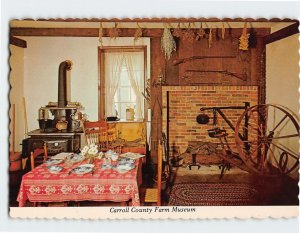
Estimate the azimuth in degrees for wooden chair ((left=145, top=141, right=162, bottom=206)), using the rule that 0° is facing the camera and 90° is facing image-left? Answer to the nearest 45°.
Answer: approximately 90°

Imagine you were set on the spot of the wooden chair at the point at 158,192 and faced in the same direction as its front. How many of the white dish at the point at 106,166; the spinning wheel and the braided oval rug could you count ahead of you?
1

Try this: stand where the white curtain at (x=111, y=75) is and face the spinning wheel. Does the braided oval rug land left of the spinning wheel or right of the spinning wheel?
right

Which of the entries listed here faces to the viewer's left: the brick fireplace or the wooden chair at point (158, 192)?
the wooden chair

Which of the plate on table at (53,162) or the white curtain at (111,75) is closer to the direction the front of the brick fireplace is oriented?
the plate on table

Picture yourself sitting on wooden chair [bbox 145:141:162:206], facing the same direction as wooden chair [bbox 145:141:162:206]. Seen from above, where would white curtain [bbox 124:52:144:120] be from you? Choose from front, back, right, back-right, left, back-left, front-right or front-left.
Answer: right

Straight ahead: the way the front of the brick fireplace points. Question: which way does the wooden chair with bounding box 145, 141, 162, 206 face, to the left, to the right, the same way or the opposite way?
to the right

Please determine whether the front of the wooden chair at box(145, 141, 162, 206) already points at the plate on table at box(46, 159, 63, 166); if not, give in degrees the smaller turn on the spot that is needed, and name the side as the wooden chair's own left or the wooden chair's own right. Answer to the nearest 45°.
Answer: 0° — it already faces it

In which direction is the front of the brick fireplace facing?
toward the camera

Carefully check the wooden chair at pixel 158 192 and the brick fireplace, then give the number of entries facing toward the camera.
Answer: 1
